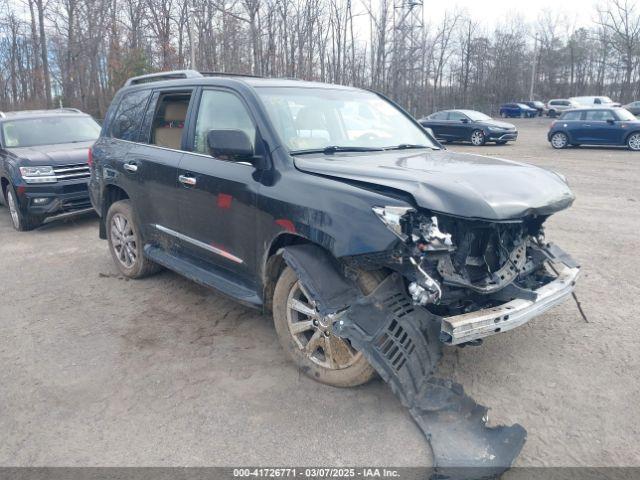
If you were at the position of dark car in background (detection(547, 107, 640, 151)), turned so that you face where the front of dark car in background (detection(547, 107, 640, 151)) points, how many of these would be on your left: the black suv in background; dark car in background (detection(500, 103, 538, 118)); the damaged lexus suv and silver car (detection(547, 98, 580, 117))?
2

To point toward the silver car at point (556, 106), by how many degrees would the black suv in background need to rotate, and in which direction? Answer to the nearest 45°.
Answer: approximately 90° to its left

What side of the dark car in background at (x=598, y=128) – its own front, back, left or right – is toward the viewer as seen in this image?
right

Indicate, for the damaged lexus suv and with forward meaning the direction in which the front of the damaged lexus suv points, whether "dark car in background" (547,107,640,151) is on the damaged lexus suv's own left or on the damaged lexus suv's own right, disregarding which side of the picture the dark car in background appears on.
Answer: on the damaged lexus suv's own left

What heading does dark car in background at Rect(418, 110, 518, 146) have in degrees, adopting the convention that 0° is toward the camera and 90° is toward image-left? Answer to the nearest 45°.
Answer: approximately 315°

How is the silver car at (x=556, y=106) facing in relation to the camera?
to the viewer's right

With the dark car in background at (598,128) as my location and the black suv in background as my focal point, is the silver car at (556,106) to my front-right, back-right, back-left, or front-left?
back-right
